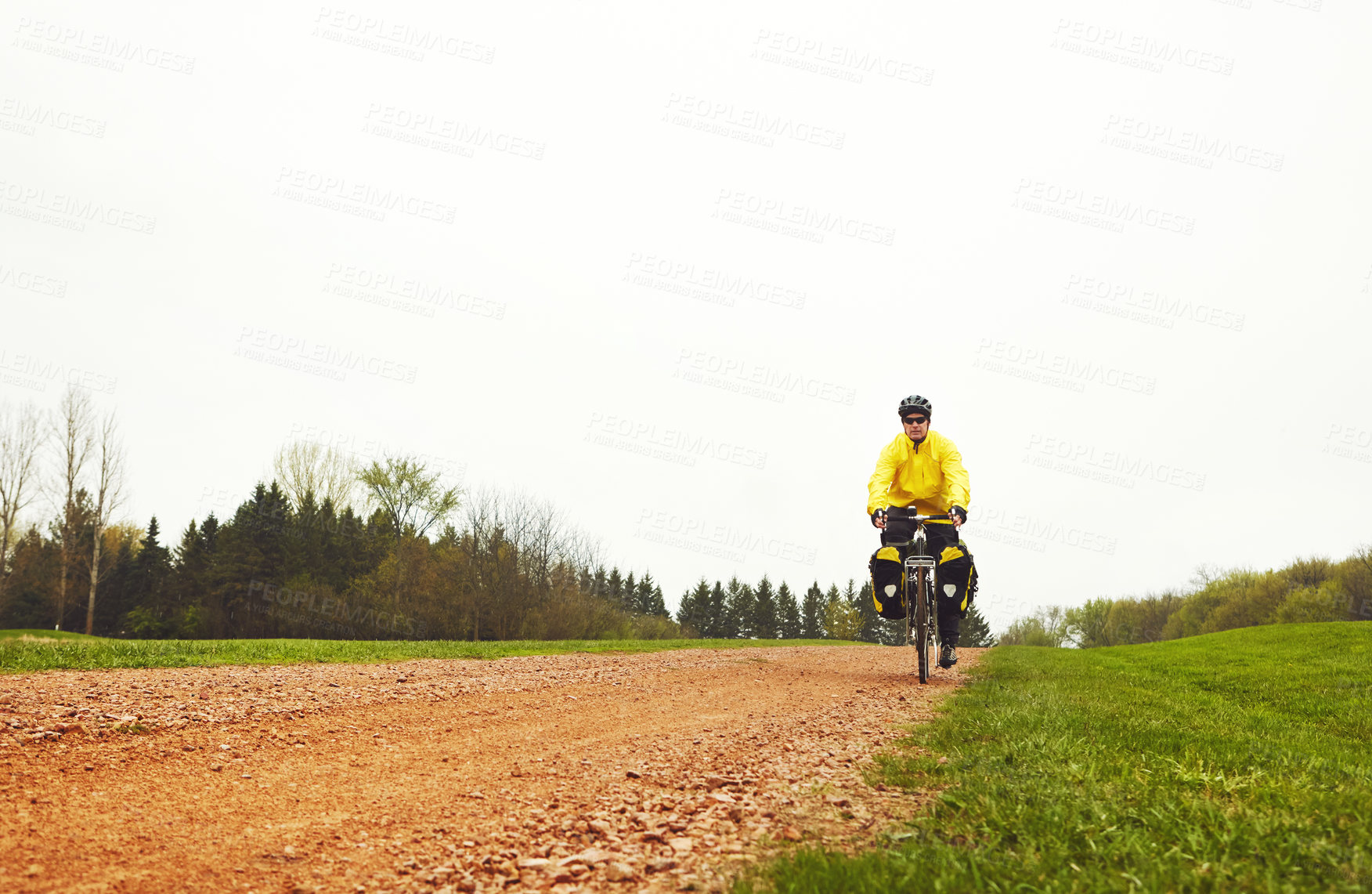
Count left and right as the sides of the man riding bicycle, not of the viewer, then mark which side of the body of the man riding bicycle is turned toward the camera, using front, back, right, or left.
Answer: front

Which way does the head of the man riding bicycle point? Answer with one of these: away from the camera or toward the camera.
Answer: toward the camera

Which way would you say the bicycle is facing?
toward the camera
